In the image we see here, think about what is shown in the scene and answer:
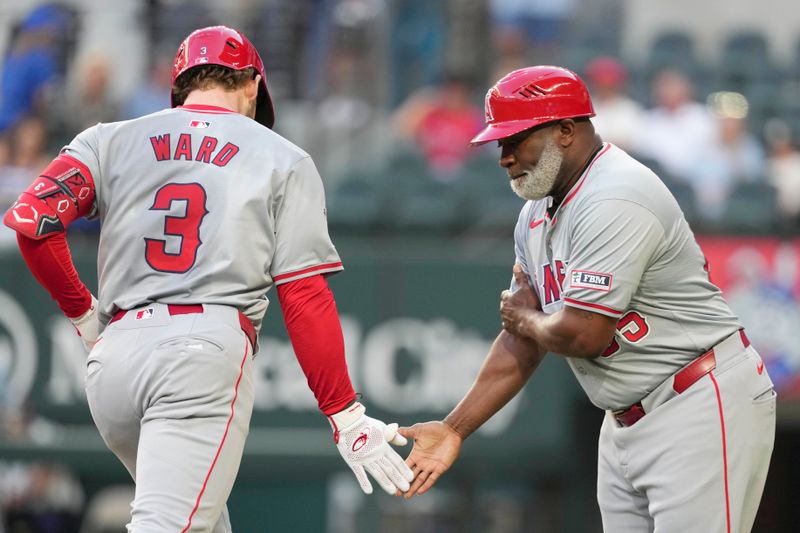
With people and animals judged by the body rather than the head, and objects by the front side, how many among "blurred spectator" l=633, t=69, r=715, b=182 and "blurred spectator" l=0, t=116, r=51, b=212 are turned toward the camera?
2

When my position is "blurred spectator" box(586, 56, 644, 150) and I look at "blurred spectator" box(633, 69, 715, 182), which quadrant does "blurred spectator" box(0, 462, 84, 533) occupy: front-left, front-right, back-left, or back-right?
back-right

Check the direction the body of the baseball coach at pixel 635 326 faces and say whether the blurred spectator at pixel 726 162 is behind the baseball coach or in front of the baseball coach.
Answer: behind

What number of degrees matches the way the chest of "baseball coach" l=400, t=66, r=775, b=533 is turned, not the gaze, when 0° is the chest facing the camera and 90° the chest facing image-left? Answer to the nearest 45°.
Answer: approximately 45°

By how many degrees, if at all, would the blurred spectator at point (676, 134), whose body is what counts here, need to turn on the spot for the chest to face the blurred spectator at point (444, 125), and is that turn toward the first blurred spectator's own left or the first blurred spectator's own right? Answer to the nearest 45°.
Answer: approximately 90° to the first blurred spectator's own right

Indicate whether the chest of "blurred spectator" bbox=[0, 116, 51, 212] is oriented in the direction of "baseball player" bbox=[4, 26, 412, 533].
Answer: yes

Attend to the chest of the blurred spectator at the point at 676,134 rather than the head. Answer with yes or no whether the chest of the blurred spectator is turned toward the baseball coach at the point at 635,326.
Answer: yes

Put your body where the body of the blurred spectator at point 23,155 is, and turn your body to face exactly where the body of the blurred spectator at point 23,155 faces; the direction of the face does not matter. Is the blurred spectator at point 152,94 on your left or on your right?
on your left

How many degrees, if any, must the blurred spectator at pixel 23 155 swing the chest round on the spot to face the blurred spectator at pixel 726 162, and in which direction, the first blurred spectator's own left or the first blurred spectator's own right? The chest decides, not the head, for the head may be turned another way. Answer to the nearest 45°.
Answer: approximately 90° to the first blurred spectator's own left

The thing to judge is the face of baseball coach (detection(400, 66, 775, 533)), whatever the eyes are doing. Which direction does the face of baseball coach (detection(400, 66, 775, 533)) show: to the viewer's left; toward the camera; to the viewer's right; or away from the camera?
to the viewer's left

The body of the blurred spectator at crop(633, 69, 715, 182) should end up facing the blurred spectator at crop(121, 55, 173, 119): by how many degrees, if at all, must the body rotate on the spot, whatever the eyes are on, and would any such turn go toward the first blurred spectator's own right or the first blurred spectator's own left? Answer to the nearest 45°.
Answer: approximately 90° to the first blurred spectator's own right

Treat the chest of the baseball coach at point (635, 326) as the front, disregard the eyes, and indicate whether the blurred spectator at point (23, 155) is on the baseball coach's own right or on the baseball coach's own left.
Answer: on the baseball coach's own right

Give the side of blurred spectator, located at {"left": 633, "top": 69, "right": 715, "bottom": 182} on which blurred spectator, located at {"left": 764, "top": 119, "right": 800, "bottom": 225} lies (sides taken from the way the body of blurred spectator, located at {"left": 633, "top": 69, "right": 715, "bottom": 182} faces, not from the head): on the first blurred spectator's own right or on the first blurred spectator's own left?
on the first blurred spectator's own left

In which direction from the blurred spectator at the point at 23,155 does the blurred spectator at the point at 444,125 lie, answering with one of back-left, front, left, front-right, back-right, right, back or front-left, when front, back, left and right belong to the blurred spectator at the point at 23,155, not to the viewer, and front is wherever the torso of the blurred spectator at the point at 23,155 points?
left
